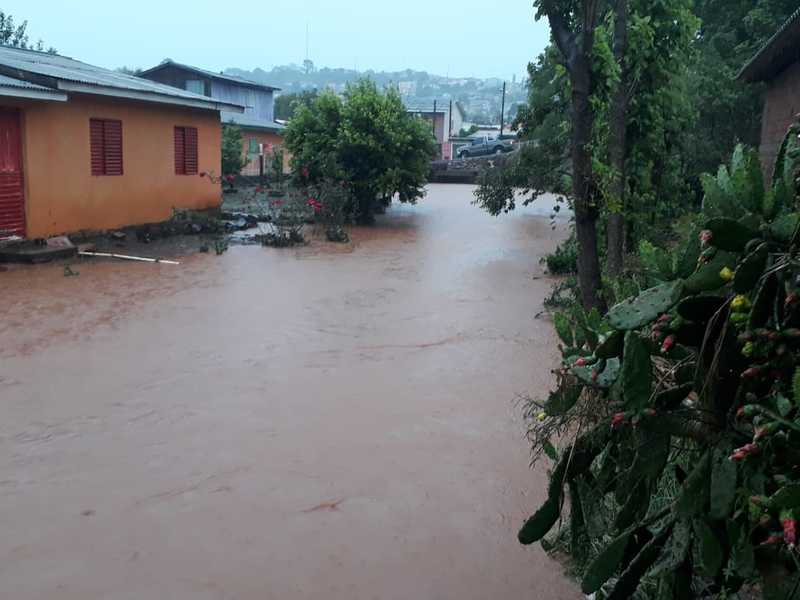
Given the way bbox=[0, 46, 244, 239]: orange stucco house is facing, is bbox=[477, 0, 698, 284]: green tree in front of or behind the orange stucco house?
in front

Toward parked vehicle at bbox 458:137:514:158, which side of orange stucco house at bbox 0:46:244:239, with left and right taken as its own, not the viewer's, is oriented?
left

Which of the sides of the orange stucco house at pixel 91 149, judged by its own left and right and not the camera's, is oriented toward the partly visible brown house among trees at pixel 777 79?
front

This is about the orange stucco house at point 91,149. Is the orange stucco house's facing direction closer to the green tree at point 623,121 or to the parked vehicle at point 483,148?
the green tree

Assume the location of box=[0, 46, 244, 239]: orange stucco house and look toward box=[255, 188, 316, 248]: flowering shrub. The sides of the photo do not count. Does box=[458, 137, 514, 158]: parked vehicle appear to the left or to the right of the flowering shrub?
left

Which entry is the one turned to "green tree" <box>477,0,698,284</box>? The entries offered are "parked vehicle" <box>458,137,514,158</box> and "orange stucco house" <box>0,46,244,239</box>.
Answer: the orange stucco house

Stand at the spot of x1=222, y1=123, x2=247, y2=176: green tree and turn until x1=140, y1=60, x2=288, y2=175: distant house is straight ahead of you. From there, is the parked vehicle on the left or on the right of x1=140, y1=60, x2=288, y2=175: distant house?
right
